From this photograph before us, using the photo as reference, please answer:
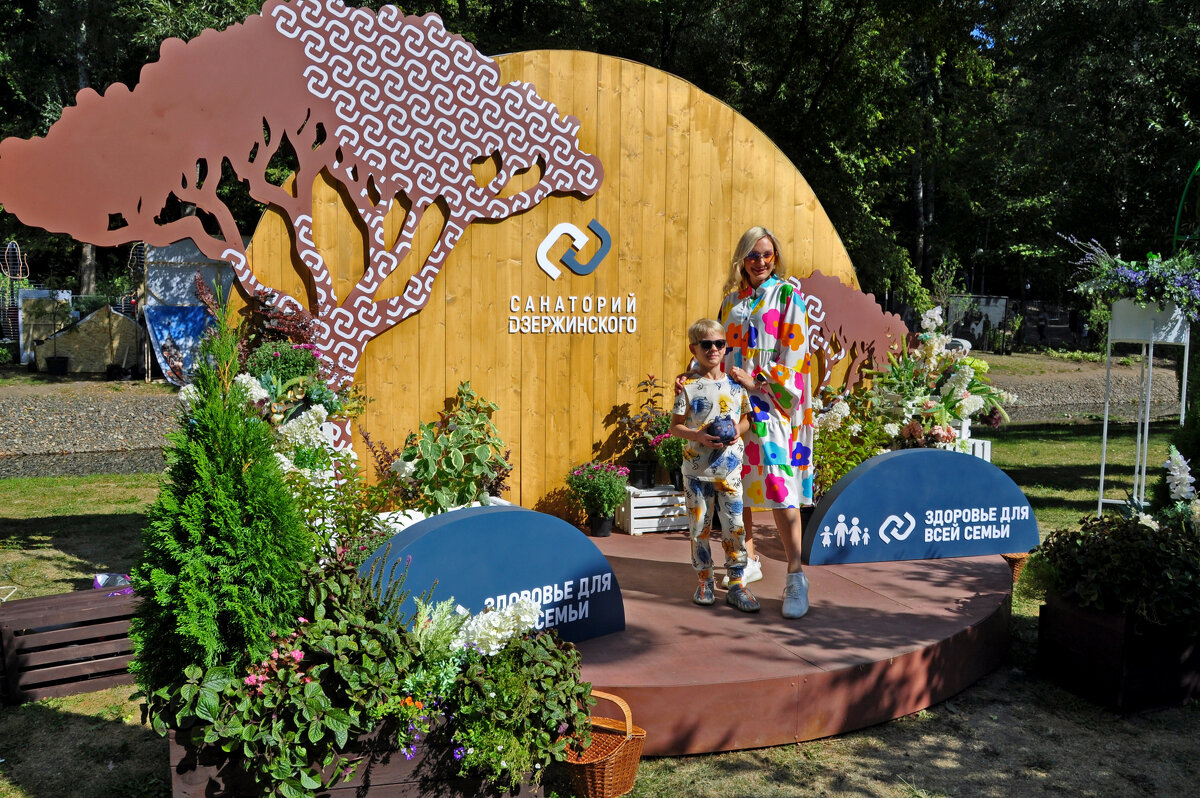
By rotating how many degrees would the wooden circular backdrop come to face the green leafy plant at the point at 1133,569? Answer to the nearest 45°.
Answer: approximately 45° to its left

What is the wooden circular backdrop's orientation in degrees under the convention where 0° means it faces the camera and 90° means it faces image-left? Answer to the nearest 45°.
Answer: approximately 0°

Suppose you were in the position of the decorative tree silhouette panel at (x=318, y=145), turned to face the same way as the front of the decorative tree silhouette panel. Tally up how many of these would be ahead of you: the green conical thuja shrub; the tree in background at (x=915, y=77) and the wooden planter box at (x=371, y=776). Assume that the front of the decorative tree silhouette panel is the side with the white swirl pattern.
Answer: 2

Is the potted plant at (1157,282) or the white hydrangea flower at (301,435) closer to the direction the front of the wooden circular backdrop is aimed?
the white hydrangea flower

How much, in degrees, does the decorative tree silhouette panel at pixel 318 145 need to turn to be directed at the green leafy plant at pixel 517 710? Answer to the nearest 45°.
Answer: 0° — it already faces it

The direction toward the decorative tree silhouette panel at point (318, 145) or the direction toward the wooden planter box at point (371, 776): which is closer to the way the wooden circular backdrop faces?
the wooden planter box

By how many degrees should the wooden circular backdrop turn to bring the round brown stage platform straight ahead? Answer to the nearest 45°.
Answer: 0° — it already faces it

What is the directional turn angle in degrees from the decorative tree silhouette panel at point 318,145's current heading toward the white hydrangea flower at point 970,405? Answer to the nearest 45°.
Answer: approximately 90° to its left

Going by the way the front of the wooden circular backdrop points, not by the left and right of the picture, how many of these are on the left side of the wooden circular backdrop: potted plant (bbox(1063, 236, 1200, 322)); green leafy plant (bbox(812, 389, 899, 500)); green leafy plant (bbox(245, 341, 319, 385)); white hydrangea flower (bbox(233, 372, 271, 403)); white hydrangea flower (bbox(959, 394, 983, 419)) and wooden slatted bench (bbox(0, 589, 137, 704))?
3

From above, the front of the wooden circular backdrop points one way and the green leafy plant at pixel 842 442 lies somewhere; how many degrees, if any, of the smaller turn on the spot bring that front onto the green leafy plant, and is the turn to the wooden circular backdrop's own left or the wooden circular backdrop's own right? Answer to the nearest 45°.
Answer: approximately 90° to the wooden circular backdrop's own left

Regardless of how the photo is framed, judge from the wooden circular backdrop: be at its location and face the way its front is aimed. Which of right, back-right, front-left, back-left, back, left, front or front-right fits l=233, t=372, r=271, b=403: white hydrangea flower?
front-right

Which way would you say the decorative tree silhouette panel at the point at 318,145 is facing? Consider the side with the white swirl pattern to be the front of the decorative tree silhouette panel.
toward the camera

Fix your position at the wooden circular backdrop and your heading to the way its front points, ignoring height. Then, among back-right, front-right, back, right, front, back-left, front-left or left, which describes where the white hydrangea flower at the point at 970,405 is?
left

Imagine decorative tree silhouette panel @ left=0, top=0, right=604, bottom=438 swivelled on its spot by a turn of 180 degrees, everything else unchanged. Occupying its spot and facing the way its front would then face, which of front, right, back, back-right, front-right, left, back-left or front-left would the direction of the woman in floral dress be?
back-right
